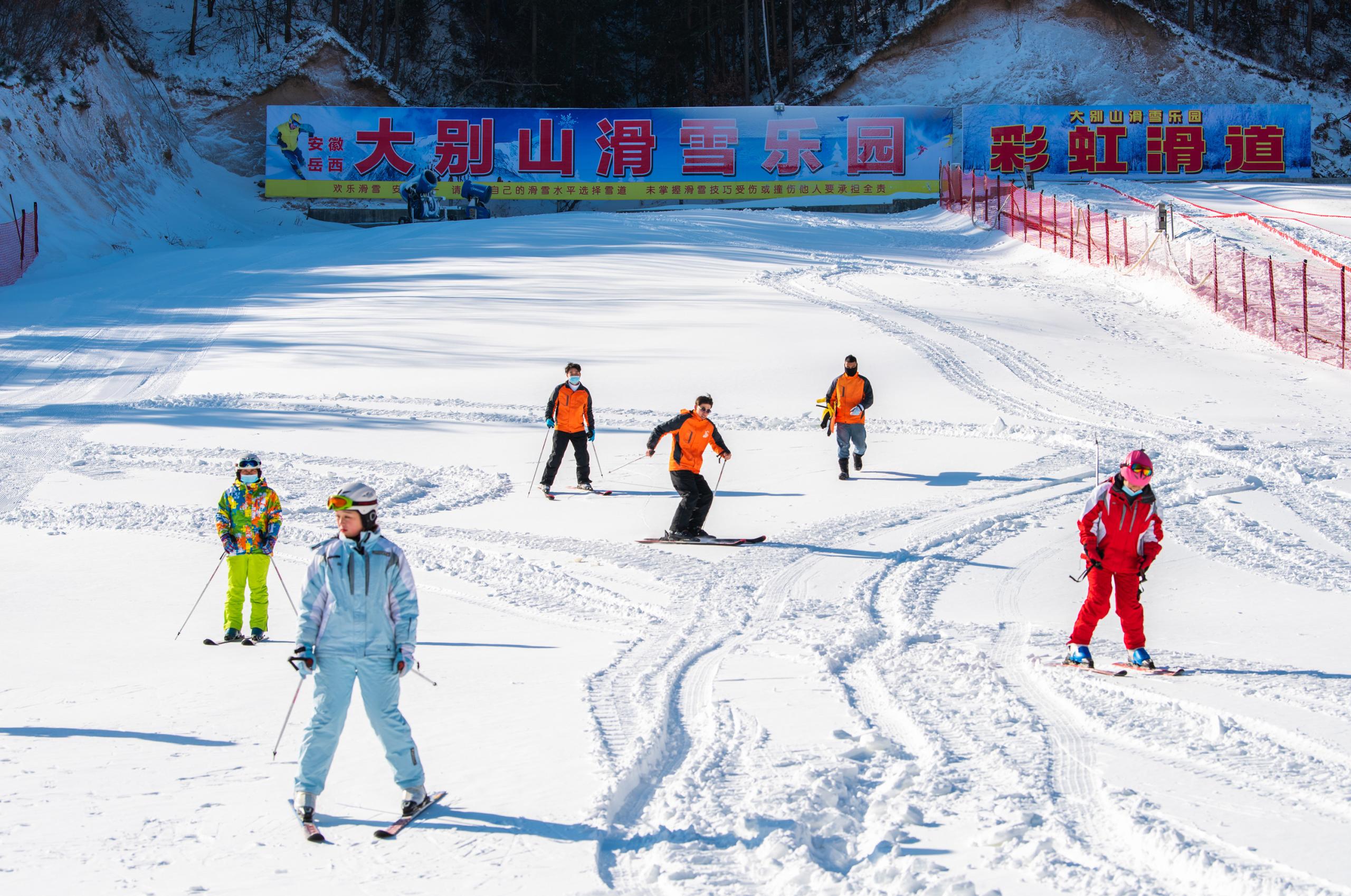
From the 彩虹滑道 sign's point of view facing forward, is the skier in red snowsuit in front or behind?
in front

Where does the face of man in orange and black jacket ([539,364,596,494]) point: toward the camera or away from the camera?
toward the camera

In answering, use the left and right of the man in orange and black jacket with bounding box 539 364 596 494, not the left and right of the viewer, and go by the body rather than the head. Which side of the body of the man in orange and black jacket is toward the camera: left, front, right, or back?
front

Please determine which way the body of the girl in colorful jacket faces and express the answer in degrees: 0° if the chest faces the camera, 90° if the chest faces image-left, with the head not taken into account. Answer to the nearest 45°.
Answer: approximately 0°

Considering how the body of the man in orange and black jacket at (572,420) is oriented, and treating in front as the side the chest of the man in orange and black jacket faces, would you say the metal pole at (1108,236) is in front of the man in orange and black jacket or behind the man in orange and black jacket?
behind

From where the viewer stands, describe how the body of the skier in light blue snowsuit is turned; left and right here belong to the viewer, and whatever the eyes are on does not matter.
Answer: facing the viewer

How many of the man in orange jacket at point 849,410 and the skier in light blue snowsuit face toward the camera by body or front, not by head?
2

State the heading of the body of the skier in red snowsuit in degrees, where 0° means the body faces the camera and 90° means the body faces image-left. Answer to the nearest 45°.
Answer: approximately 315°

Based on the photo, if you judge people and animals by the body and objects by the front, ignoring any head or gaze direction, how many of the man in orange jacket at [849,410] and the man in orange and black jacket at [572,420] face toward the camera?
2

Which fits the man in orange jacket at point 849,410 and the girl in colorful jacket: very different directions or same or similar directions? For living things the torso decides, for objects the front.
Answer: same or similar directions

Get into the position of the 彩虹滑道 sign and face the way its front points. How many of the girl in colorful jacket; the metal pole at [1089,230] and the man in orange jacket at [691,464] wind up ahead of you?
3

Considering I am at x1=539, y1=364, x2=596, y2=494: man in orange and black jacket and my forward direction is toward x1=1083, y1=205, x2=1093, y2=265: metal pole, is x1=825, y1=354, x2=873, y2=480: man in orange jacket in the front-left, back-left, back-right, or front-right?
front-right

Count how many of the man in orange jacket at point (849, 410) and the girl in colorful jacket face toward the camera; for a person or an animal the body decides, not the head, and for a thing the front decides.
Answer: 2

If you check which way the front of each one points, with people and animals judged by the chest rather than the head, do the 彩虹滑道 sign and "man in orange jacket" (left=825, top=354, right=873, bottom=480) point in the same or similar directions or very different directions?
same or similar directions
